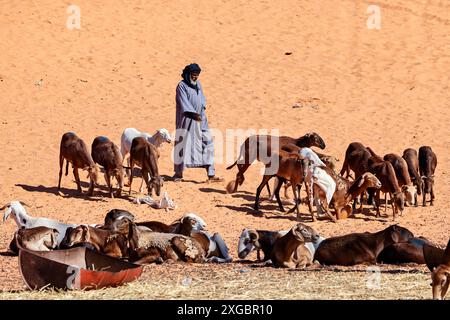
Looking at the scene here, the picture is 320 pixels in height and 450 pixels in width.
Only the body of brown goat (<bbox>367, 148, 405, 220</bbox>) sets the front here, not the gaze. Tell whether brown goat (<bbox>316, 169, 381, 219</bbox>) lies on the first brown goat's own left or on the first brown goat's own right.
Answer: on the first brown goat's own right

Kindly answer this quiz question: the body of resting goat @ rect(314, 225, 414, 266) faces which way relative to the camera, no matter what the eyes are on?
to the viewer's right

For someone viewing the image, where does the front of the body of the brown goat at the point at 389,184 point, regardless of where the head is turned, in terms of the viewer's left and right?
facing the viewer and to the right of the viewer

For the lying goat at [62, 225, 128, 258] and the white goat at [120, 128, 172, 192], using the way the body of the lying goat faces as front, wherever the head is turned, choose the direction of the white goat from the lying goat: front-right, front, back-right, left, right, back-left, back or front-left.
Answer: right

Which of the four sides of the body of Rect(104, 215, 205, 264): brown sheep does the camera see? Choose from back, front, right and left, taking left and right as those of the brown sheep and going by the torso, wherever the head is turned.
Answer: left

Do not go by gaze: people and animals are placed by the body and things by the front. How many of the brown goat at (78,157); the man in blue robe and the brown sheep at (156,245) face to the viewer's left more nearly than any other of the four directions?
1

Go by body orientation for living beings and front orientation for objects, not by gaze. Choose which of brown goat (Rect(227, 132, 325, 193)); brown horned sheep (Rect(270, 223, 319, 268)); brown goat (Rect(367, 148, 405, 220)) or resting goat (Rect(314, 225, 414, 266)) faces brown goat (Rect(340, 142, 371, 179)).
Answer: brown goat (Rect(227, 132, 325, 193))

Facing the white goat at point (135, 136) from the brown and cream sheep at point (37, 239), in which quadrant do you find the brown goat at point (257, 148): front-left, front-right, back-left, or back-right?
front-right

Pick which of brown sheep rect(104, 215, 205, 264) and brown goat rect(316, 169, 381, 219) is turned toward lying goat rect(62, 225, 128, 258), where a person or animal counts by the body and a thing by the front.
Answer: the brown sheep

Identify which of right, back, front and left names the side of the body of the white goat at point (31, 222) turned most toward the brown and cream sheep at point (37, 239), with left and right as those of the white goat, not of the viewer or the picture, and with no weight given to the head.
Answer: left

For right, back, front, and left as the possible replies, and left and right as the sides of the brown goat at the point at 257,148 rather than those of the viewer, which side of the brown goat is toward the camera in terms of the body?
right

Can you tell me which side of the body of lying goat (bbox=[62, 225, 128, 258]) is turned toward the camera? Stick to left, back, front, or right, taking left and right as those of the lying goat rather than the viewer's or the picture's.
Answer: left
